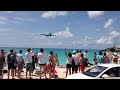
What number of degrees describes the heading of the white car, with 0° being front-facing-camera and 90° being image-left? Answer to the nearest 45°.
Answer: approximately 45°
